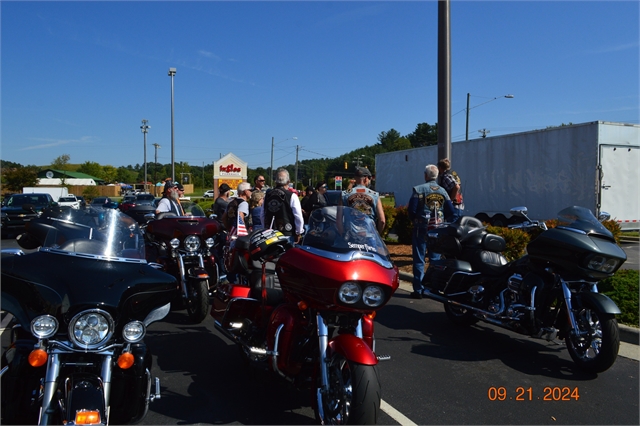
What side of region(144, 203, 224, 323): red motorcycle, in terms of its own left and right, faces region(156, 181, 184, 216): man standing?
back

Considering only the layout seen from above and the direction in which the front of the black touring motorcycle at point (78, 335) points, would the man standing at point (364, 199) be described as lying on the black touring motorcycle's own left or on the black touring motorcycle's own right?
on the black touring motorcycle's own left

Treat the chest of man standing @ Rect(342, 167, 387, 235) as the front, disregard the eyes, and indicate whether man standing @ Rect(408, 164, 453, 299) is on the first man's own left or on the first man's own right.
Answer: on the first man's own right

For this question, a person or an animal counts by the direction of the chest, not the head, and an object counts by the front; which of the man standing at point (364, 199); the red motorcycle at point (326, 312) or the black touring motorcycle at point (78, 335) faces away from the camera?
the man standing

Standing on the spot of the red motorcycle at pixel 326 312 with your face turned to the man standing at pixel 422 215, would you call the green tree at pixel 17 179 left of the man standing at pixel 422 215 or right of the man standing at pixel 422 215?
left

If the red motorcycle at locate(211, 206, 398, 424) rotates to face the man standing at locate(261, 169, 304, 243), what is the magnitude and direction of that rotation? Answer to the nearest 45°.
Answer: approximately 135° to its left

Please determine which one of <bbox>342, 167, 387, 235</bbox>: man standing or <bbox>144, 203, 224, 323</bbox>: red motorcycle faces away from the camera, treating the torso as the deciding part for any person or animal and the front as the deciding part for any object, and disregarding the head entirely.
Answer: the man standing

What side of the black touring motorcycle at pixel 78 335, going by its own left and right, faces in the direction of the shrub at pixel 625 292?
left

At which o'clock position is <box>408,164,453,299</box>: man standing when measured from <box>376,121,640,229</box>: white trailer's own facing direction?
The man standing is roughly at 8 o'clock from the white trailer.

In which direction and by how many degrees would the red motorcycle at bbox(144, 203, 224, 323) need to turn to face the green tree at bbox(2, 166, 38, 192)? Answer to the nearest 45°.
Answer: approximately 180°

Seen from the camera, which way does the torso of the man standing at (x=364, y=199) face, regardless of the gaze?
away from the camera

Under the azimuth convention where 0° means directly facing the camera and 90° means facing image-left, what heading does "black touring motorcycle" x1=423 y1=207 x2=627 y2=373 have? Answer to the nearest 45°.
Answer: approximately 315°

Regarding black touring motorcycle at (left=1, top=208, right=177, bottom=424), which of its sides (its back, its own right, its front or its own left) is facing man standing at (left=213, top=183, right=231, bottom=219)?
back
